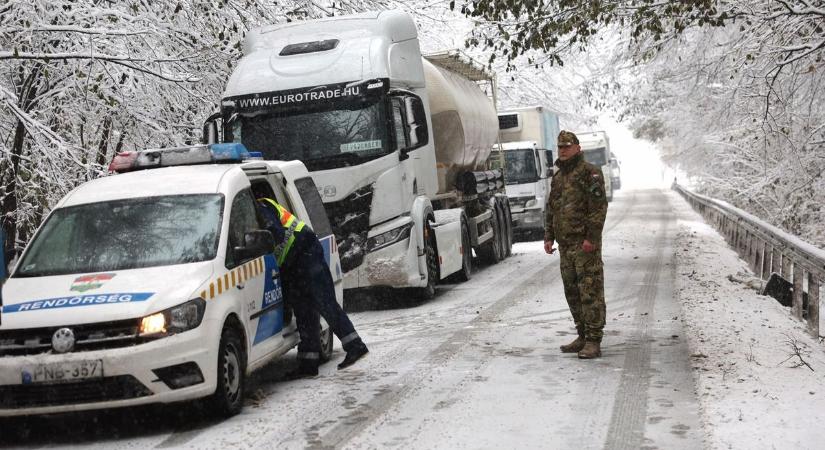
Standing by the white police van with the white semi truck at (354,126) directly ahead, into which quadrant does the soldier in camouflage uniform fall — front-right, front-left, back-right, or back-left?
front-right

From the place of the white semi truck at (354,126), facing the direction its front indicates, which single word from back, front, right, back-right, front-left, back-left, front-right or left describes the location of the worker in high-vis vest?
front-left

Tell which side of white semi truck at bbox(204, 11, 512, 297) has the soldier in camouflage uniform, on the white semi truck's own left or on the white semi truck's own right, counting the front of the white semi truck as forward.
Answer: on the white semi truck's own left

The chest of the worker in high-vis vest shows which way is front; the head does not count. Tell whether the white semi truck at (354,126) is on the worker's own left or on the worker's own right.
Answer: on the worker's own right

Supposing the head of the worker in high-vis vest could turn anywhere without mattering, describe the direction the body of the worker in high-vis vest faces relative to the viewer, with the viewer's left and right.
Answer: facing to the left of the viewer

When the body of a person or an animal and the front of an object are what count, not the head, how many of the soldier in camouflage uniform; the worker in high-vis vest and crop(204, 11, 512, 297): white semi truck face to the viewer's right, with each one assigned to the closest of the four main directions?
0

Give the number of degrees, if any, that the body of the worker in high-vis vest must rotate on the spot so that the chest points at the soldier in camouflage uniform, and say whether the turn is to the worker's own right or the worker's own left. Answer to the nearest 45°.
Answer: approximately 180°

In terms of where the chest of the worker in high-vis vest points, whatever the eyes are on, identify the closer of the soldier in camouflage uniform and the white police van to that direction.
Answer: the white police van

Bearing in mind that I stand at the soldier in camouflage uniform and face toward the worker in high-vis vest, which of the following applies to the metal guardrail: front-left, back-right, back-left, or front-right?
back-right

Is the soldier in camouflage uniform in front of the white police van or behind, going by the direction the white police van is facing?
behind

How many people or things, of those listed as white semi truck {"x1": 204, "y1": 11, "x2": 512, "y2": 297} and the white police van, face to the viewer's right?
0

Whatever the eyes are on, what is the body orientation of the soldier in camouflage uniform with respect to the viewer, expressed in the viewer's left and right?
facing the viewer and to the left of the viewer

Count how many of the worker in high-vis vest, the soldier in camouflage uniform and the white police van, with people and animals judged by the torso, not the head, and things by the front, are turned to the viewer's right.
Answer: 0

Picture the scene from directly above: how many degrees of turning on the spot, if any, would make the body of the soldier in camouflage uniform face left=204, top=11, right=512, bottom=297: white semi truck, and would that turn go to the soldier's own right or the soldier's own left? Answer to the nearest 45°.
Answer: approximately 90° to the soldier's own right
